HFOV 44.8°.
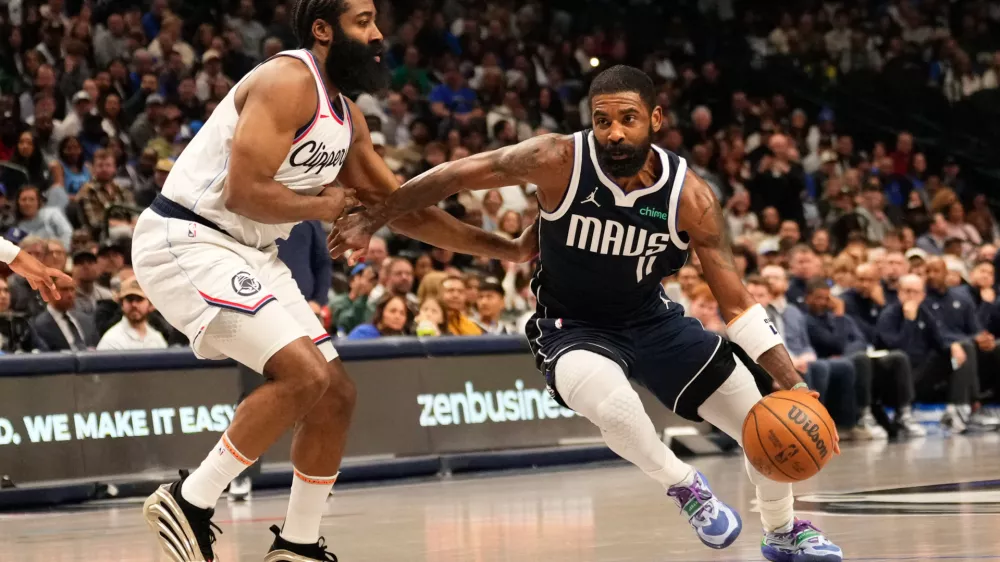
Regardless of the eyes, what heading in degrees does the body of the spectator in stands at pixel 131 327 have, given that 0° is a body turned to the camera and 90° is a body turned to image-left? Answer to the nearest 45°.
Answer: approximately 0°

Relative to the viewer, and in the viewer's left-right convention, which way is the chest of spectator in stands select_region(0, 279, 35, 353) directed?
facing the viewer and to the right of the viewer

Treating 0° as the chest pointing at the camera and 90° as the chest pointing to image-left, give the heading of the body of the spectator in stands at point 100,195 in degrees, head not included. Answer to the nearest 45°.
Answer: approximately 0°

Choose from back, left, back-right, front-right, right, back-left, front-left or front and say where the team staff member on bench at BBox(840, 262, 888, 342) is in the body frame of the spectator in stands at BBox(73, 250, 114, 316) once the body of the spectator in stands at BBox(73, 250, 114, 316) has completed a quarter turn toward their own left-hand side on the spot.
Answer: front

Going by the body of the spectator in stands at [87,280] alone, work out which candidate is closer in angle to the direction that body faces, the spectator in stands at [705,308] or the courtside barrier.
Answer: the courtside barrier
